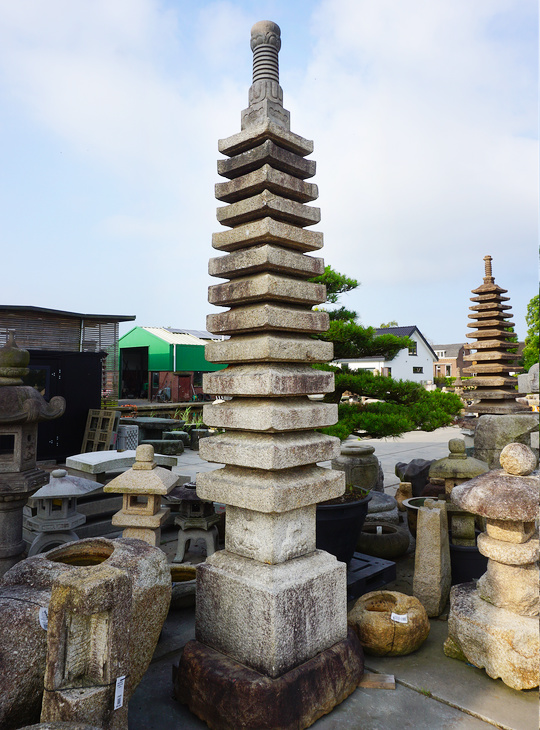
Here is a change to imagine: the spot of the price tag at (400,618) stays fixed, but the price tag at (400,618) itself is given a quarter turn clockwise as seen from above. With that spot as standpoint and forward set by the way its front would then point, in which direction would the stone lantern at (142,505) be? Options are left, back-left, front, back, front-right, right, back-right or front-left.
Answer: front

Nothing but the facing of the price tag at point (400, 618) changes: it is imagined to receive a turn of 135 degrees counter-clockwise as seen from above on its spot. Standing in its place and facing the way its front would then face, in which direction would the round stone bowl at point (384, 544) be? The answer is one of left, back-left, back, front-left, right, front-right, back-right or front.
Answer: front-left

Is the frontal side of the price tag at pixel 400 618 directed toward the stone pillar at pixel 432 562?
no

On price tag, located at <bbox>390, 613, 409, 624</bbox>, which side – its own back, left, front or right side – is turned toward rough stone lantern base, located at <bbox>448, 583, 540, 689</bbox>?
left

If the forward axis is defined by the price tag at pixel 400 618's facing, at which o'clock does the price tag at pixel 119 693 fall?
the price tag at pixel 119 693 is roughly at 1 o'clock from the price tag at pixel 400 618.

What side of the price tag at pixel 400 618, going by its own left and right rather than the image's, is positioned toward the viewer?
front

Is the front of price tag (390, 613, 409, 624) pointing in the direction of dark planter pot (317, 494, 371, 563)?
no

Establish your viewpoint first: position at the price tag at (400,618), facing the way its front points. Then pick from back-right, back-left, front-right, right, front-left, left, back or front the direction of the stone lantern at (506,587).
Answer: left

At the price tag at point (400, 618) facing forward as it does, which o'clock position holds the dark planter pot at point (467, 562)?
The dark planter pot is roughly at 7 o'clock from the price tag.

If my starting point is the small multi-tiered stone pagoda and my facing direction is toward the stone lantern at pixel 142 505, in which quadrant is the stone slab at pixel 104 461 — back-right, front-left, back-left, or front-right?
front-right

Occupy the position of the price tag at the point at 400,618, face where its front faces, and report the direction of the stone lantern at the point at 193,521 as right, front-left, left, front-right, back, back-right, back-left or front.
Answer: back-right

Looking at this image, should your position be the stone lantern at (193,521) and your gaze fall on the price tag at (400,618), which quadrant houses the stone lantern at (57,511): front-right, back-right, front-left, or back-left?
back-right

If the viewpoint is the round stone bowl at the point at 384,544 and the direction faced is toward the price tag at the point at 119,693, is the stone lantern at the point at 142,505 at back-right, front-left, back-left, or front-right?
front-right

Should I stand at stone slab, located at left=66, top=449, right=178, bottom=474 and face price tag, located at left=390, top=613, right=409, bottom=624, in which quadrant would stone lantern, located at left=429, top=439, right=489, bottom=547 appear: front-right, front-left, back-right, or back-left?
front-left

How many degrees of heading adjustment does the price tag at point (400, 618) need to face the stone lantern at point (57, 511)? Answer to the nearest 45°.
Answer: approximately 90° to its right

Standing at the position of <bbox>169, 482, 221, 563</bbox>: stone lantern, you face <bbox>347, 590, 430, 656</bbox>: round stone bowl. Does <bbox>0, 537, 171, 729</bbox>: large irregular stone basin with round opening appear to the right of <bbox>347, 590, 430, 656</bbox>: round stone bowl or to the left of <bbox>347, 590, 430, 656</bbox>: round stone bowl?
right

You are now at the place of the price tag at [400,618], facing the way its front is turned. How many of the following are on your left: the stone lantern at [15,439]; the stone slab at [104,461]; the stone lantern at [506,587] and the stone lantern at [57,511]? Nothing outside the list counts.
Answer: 1
